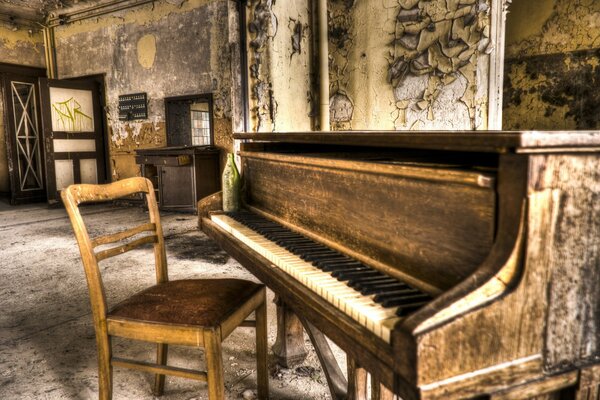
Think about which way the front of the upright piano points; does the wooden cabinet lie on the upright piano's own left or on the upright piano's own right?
on the upright piano's own right

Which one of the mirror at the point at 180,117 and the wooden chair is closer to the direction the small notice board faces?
the wooden chair

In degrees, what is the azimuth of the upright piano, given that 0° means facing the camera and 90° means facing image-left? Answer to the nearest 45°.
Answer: approximately 45°

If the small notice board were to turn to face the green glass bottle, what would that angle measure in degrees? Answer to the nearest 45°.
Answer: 0° — it already faces it

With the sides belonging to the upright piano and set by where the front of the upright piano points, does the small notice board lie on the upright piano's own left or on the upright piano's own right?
on the upright piano's own right

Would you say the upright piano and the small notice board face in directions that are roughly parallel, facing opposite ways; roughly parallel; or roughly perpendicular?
roughly perpendicular

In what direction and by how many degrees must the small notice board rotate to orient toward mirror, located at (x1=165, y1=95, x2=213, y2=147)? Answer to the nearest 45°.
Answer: approximately 45° to its left

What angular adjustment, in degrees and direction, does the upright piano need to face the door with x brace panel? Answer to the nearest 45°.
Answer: approximately 90° to its right
